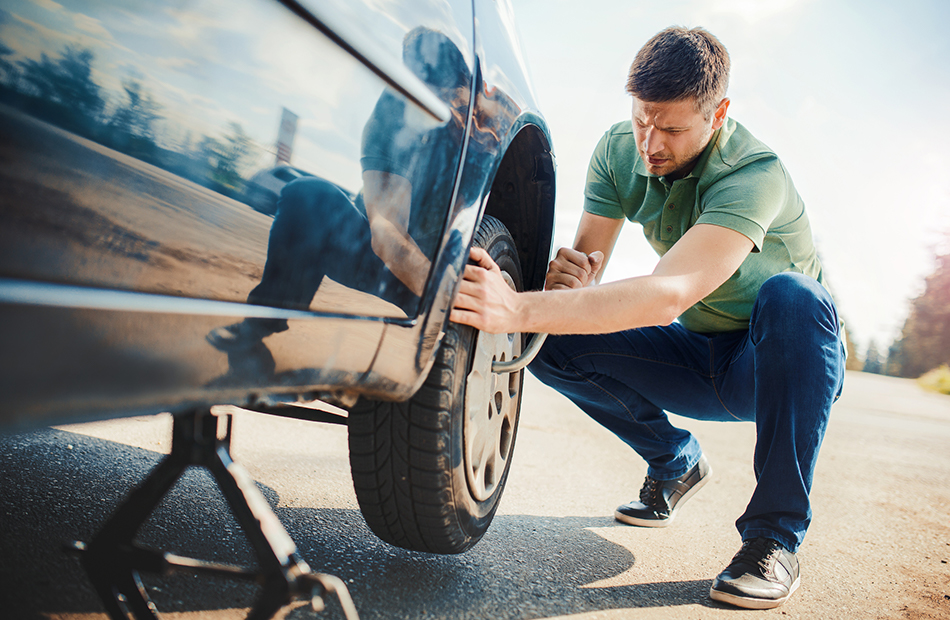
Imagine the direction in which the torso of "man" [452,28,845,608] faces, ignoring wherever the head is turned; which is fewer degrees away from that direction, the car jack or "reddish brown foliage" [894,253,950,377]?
the car jack

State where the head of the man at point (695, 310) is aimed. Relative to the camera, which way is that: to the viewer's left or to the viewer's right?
to the viewer's left

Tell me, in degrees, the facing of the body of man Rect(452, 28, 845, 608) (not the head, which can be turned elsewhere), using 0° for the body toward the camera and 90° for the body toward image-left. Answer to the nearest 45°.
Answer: approximately 45°
